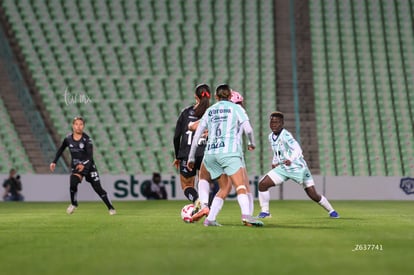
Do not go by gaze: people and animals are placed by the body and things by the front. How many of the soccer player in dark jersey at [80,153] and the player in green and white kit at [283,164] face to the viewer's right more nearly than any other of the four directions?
0

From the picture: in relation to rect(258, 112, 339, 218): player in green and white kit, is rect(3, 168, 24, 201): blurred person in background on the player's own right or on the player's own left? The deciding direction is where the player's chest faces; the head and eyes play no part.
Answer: on the player's own right

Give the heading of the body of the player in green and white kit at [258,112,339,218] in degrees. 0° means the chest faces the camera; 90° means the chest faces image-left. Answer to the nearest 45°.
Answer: approximately 45°

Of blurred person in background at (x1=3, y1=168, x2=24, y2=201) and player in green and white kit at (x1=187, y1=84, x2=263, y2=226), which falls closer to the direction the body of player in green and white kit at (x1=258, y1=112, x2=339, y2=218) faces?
the player in green and white kit

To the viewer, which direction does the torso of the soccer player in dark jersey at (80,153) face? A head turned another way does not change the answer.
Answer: toward the camera

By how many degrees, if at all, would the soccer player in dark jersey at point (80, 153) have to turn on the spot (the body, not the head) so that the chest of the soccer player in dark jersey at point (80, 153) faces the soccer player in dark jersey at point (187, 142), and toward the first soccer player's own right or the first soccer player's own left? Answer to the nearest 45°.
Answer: approximately 45° to the first soccer player's own left

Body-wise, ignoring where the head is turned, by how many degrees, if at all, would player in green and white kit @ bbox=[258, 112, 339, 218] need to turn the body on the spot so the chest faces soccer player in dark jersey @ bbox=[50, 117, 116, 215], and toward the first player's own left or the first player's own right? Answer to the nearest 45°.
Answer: approximately 45° to the first player's own right

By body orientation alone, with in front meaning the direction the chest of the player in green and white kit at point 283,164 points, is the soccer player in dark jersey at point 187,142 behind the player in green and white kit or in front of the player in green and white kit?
in front

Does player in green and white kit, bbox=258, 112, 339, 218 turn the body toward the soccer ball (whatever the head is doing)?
yes
